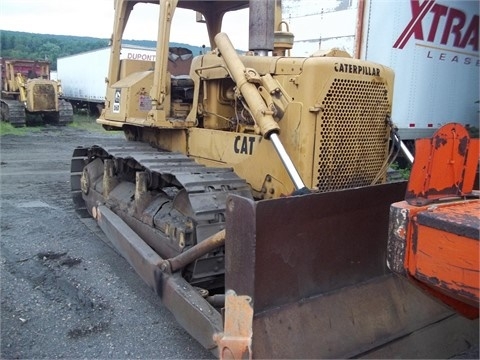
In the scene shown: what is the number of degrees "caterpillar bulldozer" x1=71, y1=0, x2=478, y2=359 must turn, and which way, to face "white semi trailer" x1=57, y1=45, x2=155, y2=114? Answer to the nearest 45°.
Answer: approximately 180°

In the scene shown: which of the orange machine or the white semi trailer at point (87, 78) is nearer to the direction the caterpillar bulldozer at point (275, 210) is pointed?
the orange machine

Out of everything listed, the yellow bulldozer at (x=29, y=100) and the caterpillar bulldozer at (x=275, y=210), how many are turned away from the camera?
0

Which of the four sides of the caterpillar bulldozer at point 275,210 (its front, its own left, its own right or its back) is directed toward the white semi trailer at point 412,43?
left

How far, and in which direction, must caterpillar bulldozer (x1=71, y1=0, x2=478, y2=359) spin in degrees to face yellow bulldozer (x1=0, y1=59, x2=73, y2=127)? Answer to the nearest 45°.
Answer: approximately 180°

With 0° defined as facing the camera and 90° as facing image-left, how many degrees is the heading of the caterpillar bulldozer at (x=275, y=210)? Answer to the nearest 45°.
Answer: approximately 315°

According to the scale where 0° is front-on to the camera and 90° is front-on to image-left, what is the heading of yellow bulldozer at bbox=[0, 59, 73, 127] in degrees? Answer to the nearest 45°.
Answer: approximately 315°

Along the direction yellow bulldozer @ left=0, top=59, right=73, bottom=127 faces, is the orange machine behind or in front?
in front

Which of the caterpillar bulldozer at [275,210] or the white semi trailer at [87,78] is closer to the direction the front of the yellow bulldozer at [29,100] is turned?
the caterpillar bulldozer
